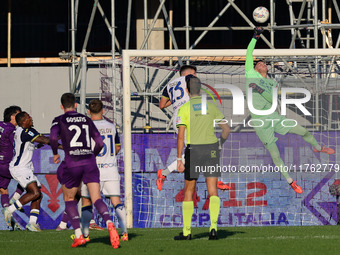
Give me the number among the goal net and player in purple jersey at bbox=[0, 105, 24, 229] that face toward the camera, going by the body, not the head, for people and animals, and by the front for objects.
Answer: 1

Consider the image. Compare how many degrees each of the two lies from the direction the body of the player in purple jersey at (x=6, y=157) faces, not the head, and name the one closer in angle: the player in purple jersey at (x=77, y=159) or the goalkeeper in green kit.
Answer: the goalkeeper in green kit

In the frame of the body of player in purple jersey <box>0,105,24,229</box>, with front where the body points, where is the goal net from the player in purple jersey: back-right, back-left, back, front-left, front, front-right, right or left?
front-right

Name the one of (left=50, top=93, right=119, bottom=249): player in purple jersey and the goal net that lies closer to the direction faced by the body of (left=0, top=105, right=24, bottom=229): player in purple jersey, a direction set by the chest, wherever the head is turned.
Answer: the goal net

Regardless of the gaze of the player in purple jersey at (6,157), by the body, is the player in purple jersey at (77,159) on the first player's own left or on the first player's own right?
on the first player's own right

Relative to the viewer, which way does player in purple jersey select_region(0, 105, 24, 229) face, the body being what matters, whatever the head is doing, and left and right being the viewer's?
facing away from the viewer and to the right of the viewer

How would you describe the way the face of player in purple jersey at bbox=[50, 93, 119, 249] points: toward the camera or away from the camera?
away from the camera
